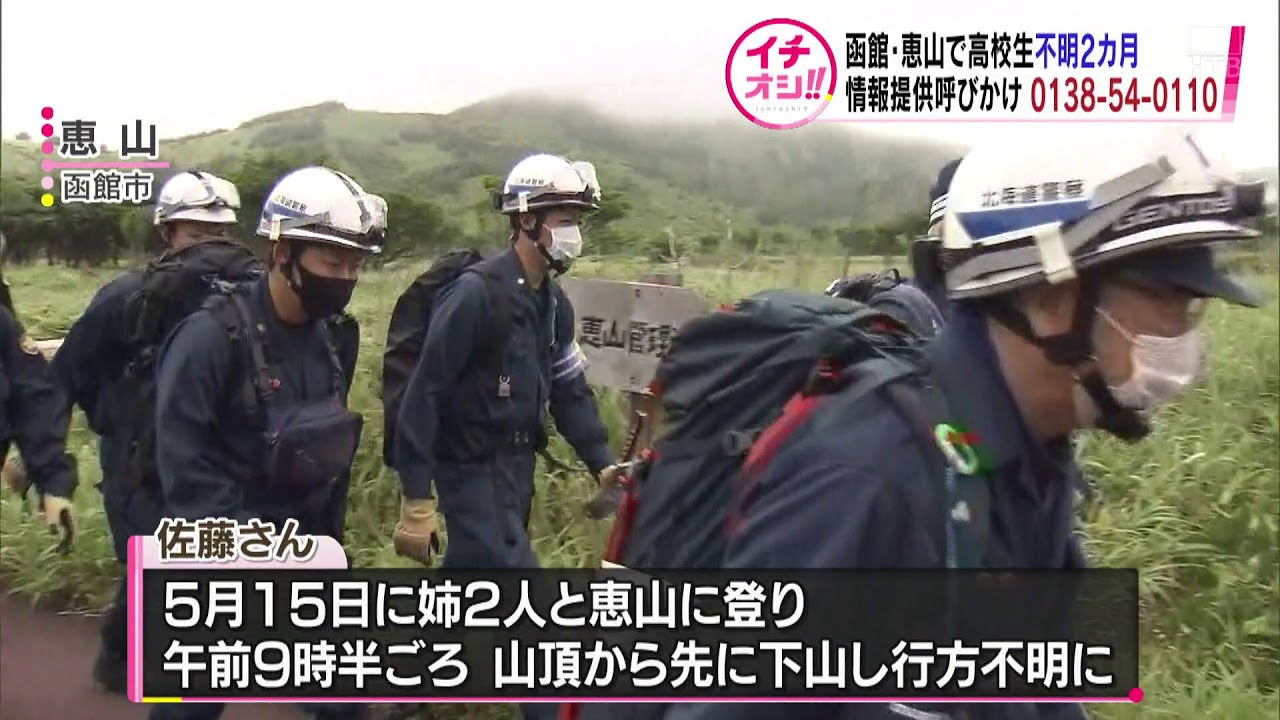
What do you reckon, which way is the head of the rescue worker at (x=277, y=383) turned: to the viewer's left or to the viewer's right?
to the viewer's right

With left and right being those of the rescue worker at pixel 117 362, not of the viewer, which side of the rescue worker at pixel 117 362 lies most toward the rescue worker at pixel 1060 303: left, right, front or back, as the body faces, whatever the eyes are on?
front

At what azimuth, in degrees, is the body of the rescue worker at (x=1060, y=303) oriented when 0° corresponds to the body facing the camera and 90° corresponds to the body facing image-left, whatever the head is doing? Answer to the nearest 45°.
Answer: approximately 270°

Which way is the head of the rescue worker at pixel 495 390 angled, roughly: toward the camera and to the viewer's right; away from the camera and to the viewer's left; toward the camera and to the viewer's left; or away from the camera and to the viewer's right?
toward the camera and to the viewer's right

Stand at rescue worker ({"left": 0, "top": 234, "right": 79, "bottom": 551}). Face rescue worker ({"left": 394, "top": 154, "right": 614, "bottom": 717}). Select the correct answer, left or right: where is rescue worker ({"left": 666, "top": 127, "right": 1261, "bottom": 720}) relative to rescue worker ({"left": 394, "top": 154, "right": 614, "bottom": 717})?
right

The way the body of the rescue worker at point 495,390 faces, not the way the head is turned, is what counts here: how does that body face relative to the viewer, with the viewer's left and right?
facing the viewer and to the right of the viewer
